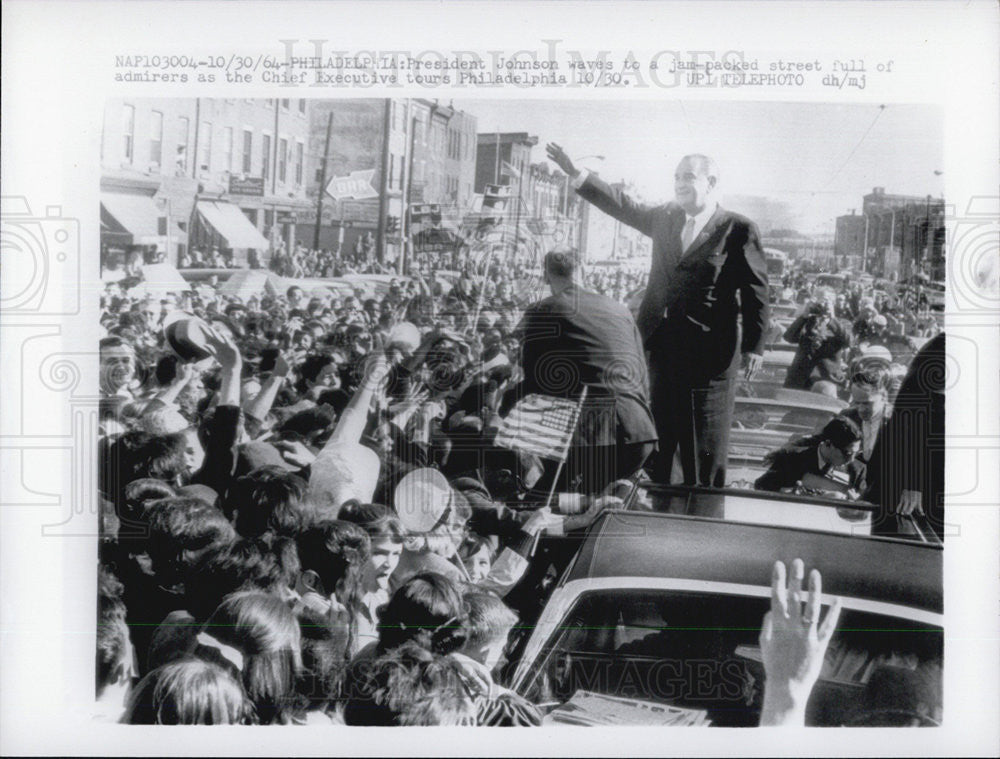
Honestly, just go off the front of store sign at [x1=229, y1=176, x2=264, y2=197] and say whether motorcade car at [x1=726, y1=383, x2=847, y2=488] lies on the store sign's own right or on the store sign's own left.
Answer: on the store sign's own left

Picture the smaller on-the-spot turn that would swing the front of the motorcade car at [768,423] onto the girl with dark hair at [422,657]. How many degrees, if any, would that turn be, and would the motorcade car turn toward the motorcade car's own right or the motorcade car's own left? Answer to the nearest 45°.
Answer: approximately 90° to the motorcade car's own right

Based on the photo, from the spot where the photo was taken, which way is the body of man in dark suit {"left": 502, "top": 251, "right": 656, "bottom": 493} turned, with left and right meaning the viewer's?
facing away from the viewer and to the left of the viewer

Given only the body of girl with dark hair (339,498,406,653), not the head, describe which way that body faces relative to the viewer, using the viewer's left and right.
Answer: facing the viewer and to the right of the viewer

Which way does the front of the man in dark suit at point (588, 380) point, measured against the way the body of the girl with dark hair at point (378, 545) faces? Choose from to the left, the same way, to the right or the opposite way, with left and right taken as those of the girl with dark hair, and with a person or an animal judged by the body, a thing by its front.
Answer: the opposite way

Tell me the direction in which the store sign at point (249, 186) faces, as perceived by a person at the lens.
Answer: facing the viewer

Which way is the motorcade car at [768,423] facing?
toward the camera

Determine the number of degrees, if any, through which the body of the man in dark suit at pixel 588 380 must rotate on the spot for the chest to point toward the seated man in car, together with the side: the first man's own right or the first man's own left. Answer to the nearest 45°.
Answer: approximately 135° to the first man's own right
